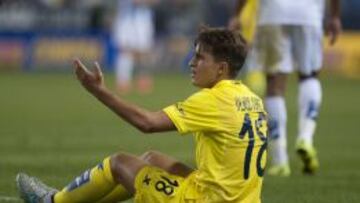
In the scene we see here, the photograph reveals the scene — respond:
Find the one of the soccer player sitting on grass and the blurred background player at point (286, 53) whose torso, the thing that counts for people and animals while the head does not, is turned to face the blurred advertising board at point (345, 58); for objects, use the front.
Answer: the blurred background player

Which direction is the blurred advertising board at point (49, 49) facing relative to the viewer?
toward the camera

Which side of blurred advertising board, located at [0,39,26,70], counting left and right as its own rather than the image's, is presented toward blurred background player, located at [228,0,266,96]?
front

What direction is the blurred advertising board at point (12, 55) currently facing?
toward the camera

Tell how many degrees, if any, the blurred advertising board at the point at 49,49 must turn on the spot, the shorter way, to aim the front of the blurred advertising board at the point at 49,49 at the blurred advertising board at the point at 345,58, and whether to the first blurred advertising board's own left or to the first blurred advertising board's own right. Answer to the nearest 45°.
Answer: approximately 90° to the first blurred advertising board's own left

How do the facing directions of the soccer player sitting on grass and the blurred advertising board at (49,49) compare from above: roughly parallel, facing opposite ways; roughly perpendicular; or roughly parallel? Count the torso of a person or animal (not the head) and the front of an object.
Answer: roughly perpendicular

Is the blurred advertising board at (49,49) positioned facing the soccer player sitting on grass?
yes

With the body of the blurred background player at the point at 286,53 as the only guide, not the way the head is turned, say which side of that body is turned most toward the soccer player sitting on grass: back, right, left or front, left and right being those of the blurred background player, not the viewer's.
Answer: back

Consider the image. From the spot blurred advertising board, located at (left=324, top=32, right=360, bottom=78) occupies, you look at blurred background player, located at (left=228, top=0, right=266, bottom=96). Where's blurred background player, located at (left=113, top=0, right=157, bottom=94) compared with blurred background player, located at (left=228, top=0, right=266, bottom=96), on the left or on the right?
right

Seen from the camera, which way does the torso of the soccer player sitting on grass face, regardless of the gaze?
to the viewer's left

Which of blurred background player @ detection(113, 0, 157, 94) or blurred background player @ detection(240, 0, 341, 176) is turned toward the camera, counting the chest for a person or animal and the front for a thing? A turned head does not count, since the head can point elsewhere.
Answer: blurred background player @ detection(113, 0, 157, 94)

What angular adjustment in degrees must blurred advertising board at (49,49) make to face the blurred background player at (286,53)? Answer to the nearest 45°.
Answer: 0° — it already faces them
